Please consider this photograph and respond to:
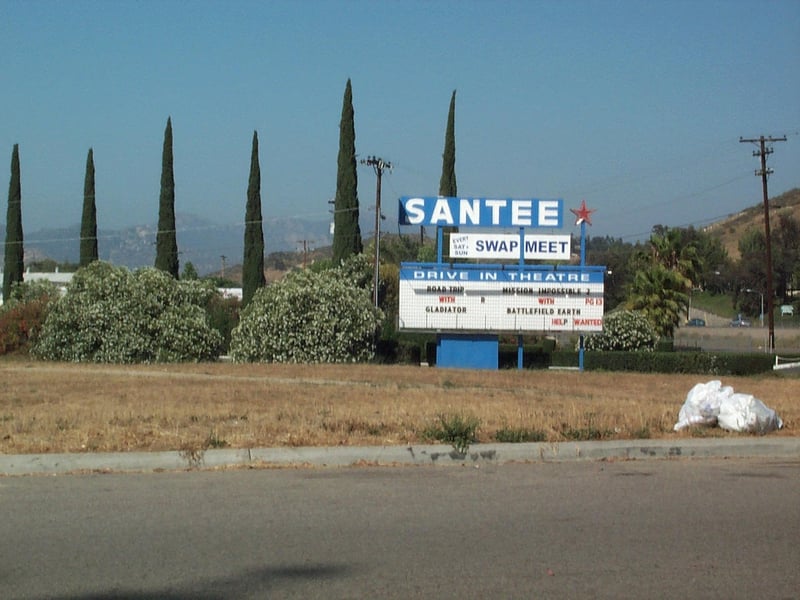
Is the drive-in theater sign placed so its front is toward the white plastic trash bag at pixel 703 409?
yes

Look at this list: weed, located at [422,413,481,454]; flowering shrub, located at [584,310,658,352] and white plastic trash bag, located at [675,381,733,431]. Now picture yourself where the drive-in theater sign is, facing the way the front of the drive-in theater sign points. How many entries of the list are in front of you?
2

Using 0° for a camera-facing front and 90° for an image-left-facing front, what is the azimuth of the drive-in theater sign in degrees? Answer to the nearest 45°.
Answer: approximately 0°

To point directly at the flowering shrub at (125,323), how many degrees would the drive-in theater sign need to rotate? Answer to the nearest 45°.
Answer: approximately 90° to its right

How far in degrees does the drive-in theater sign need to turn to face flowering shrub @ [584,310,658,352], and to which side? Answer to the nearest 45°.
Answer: approximately 135° to its left

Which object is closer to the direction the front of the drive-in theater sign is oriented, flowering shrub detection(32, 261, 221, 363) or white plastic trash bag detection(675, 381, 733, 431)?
the white plastic trash bag

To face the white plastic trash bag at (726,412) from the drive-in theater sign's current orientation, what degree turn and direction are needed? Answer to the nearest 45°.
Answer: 0° — it already faces it

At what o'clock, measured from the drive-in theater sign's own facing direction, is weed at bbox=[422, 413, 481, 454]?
The weed is roughly at 12 o'clock from the drive-in theater sign.

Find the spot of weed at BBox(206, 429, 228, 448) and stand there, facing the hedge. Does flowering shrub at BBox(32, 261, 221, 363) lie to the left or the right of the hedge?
left

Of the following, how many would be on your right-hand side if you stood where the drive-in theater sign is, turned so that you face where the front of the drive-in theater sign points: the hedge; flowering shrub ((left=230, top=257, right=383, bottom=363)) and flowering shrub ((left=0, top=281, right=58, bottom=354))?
2

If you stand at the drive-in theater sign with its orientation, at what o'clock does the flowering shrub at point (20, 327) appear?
The flowering shrub is roughly at 3 o'clock from the drive-in theater sign.

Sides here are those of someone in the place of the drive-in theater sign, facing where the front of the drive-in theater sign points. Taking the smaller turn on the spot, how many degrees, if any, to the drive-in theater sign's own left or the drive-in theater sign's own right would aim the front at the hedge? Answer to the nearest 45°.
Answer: approximately 135° to the drive-in theater sign's own left
